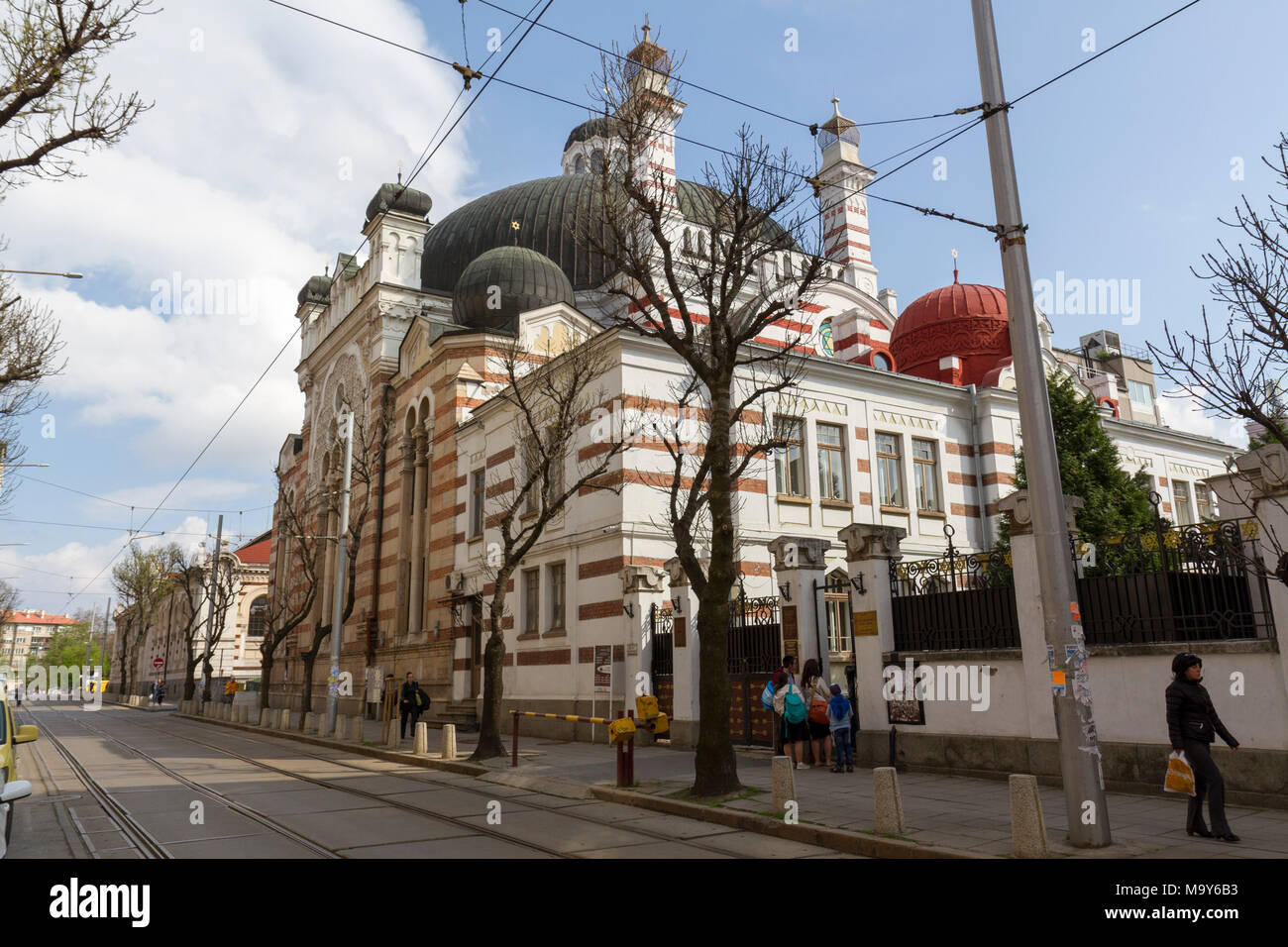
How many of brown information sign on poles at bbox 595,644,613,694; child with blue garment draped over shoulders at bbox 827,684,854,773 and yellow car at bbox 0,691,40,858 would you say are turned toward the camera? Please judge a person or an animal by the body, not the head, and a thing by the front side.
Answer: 2

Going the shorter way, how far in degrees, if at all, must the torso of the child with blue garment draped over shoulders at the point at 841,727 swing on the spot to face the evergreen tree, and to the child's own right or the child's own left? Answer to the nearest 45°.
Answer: approximately 45° to the child's own right

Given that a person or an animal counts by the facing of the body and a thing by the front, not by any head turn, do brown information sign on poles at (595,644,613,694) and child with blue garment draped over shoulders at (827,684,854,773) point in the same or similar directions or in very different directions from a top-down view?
very different directions

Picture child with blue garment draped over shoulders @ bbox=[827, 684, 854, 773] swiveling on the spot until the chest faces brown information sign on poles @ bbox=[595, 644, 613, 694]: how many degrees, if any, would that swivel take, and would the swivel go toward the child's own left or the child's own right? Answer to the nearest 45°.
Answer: approximately 45° to the child's own left

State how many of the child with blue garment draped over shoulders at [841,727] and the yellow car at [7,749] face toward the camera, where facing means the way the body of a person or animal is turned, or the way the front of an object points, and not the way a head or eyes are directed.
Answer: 1

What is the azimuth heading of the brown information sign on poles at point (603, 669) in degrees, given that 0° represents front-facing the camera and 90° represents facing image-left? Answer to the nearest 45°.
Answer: approximately 0°

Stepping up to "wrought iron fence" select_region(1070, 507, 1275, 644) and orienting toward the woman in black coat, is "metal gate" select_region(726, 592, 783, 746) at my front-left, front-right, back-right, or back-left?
back-right

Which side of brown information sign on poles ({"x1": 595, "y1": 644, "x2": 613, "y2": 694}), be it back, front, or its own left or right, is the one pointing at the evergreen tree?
left

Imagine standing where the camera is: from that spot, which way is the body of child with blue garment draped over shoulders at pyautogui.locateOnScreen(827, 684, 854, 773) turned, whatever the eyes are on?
away from the camera
